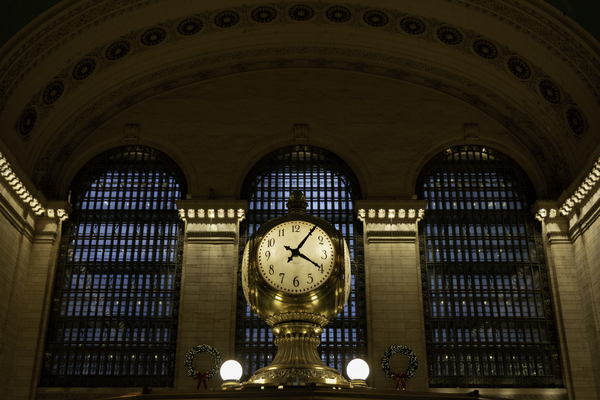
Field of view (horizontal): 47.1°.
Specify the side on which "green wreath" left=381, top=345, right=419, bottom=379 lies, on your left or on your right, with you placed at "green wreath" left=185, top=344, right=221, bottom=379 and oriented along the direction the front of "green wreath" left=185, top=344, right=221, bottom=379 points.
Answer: on your left

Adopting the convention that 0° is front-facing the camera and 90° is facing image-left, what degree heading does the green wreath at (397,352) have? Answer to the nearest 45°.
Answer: approximately 0°

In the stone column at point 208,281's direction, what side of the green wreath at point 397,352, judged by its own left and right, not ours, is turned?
right

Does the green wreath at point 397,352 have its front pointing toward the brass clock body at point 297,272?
yes

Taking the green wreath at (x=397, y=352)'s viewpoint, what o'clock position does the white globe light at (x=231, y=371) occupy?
The white globe light is roughly at 12 o'clock from the green wreath.

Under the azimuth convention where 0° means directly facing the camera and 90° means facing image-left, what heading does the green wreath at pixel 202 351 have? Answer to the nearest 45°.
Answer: approximately 0°

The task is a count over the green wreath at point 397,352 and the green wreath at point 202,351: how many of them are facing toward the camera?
2

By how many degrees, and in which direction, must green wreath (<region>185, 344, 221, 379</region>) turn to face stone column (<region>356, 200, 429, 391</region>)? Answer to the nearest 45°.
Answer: approximately 90° to its left

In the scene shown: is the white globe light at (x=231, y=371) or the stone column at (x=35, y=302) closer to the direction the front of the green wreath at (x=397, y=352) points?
the white globe light

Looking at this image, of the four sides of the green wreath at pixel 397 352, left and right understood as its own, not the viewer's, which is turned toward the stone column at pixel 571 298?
left

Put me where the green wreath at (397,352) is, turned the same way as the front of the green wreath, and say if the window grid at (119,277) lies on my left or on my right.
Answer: on my right
